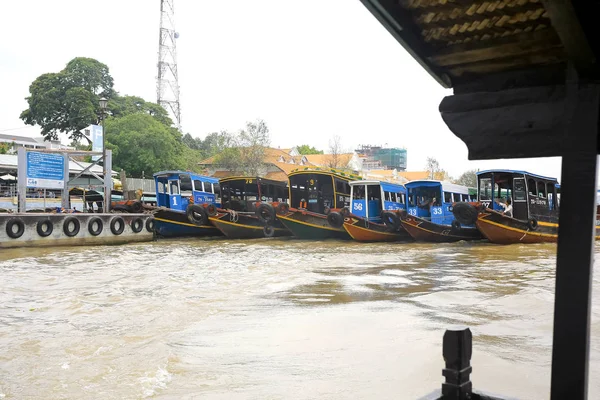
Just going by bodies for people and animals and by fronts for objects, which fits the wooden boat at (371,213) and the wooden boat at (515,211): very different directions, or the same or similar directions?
same or similar directions

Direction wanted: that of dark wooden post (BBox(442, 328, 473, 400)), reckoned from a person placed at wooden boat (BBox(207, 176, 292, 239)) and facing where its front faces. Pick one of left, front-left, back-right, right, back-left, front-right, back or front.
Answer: front-left

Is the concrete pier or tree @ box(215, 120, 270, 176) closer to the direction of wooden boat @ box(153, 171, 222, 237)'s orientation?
the concrete pier

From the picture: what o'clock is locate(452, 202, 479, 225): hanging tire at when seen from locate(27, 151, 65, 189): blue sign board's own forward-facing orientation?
The hanging tire is roughly at 10 o'clock from the blue sign board.

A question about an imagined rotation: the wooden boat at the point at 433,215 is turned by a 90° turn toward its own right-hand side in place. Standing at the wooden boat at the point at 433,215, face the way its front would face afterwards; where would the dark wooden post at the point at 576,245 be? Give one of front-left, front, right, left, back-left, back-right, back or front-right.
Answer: back-left

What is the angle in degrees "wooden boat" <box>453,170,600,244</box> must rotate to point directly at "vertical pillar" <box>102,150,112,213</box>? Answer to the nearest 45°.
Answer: approximately 45° to its right

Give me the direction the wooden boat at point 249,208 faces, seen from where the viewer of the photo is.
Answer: facing the viewer and to the left of the viewer

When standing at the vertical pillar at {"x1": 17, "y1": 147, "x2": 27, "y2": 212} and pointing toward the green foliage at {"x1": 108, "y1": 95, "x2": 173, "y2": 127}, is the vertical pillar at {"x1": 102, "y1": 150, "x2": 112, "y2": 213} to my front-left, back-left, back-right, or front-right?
front-right

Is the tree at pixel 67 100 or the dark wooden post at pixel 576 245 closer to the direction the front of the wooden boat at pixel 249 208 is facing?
the dark wooden post

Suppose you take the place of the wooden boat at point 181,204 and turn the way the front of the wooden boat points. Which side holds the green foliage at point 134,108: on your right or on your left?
on your right

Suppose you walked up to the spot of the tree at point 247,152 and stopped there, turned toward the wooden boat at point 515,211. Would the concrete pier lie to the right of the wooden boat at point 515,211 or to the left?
right

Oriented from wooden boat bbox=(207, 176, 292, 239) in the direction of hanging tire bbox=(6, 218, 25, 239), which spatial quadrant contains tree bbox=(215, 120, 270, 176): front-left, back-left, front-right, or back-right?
back-right

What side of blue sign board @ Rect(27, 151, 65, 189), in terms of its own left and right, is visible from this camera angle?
front

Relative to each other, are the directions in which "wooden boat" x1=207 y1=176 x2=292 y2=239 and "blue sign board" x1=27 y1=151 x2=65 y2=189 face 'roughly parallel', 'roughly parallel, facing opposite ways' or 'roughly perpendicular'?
roughly perpendicular

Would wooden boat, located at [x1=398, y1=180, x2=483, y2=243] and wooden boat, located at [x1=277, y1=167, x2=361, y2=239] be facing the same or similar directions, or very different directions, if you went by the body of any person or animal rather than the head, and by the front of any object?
same or similar directions

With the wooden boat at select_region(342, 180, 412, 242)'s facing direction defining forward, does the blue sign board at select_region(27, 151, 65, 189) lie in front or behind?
in front

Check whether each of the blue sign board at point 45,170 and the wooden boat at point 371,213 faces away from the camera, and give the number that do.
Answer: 0

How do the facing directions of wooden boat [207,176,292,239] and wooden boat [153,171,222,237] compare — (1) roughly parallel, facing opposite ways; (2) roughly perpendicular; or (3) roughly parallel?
roughly parallel
